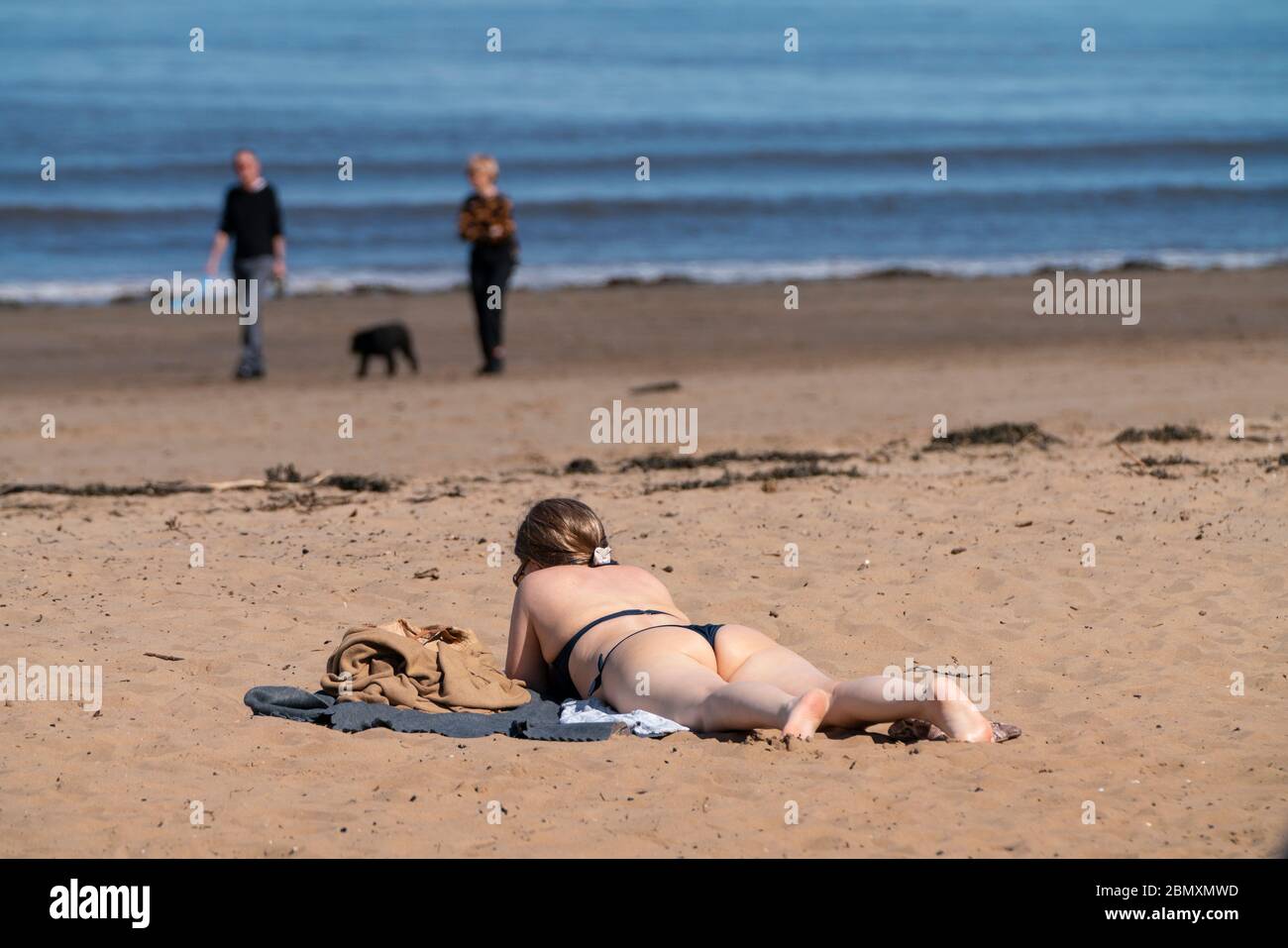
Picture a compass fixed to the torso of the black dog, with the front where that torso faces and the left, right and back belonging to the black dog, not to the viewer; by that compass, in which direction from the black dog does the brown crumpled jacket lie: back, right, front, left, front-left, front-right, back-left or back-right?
left

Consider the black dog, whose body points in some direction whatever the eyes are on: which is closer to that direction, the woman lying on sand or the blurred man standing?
the blurred man standing

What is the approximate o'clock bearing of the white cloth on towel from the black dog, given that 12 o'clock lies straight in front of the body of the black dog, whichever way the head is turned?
The white cloth on towel is roughly at 9 o'clock from the black dog.

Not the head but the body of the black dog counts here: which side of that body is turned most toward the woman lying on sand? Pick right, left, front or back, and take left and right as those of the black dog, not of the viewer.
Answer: left

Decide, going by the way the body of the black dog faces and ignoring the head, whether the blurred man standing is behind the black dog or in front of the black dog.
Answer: in front

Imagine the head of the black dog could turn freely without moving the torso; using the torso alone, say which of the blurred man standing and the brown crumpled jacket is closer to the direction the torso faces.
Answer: the blurred man standing

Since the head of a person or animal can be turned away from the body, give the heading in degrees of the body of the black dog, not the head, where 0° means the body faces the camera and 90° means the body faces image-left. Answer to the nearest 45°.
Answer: approximately 90°

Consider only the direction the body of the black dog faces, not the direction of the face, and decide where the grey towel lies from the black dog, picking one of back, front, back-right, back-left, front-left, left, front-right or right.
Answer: left
